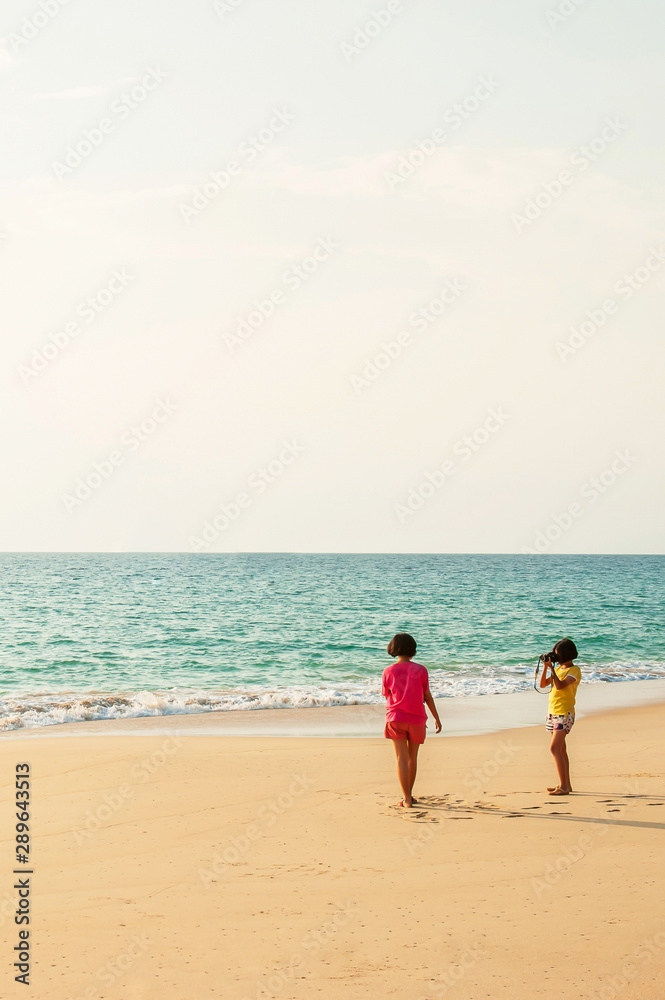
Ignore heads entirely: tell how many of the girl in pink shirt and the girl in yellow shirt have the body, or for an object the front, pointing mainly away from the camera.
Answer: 1

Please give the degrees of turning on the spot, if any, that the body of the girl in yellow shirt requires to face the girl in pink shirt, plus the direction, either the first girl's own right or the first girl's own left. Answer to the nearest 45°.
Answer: approximately 45° to the first girl's own left

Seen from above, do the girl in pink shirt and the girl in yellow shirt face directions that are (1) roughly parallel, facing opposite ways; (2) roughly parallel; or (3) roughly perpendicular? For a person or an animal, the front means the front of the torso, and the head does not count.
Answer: roughly perpendicular

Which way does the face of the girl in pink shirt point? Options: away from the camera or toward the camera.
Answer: away from the camera

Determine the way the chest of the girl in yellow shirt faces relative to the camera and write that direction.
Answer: to the viewer's left

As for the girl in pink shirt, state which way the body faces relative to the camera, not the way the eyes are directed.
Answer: away from the camera

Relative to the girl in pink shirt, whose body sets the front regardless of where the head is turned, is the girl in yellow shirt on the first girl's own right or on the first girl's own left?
on the first girl's own right

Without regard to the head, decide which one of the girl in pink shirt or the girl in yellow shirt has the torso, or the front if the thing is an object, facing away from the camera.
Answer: the girl in pink shirt
